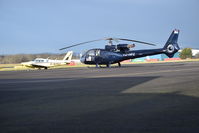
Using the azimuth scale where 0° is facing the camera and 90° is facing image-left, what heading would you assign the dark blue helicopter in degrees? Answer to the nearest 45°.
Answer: approximately 90°
